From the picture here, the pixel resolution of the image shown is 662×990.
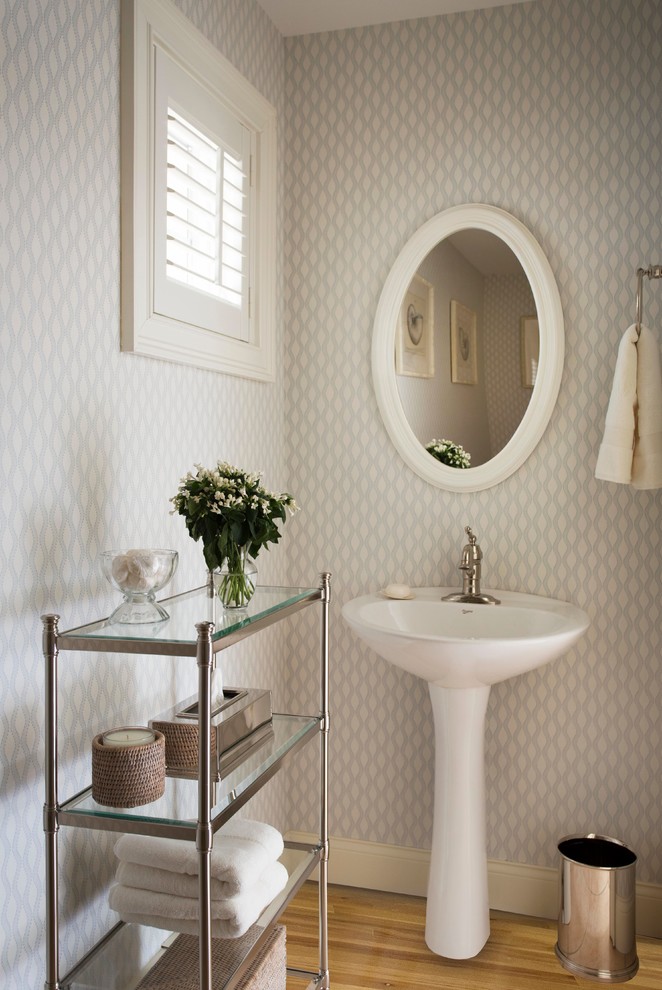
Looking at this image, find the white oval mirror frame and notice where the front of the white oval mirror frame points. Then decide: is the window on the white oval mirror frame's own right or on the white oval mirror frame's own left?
on the white oval mirror frame's own right

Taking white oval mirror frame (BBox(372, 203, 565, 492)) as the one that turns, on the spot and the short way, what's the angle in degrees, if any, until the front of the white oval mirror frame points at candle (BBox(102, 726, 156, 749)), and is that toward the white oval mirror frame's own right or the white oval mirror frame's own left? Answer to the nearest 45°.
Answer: approximately 45° to the white oval mirror frame's own right

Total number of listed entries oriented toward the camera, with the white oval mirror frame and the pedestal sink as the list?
2
